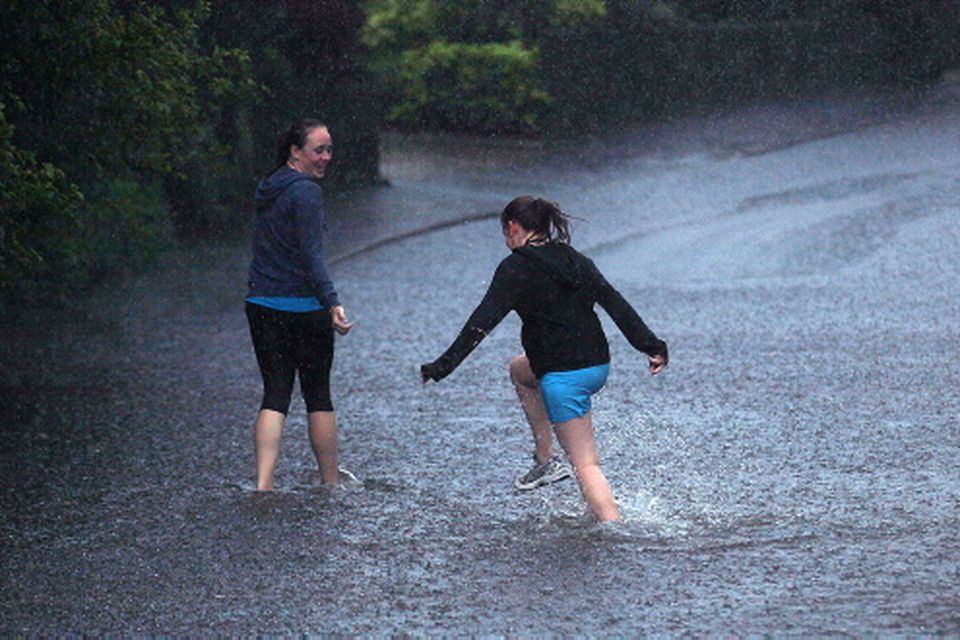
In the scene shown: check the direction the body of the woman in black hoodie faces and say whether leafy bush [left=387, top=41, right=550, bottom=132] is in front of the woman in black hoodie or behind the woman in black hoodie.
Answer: in front

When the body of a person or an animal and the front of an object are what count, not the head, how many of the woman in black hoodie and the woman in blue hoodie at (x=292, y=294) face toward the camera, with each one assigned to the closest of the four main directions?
0

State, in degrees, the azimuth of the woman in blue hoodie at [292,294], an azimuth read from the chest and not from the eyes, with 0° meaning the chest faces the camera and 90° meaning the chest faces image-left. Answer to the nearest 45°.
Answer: approximately 225°

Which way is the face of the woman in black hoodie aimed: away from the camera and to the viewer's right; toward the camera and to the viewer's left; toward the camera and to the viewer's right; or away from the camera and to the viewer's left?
away from the camera and to the viewer's left

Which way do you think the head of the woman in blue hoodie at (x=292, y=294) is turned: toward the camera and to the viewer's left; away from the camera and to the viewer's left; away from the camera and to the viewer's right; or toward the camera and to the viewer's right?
toward the camera and to the viewer's right

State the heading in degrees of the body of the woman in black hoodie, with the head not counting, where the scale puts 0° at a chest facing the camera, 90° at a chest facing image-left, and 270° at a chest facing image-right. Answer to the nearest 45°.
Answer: approximately 135°

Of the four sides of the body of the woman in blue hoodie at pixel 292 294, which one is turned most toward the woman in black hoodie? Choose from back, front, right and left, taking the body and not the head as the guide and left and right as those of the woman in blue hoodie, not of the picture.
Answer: right

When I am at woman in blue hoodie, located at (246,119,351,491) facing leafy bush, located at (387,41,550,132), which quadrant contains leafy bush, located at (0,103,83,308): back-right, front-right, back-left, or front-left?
front-left

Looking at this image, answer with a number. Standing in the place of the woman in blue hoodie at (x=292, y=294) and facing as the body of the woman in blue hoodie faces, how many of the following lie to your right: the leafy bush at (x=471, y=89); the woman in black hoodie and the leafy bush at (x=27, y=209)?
1

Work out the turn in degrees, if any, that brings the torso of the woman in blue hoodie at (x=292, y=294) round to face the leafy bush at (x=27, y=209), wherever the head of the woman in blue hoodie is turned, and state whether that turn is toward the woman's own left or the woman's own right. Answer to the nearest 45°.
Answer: approximately 90° to the woman's own left

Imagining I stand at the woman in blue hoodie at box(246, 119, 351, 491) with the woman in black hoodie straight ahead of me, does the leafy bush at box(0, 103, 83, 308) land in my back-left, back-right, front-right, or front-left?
back-left

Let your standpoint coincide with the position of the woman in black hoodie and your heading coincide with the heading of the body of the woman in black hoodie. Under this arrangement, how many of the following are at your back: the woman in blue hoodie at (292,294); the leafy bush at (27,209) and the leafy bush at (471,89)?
0
